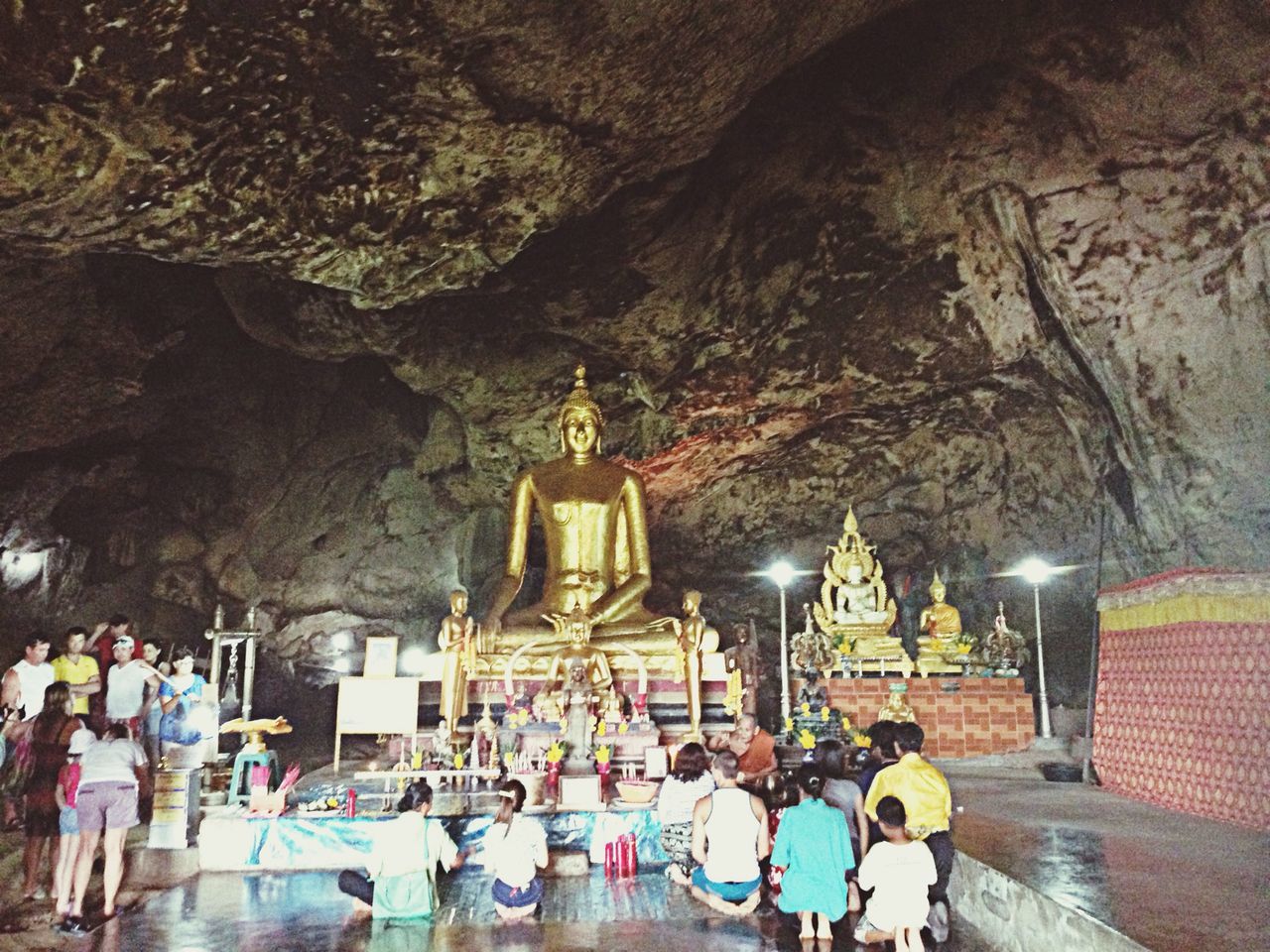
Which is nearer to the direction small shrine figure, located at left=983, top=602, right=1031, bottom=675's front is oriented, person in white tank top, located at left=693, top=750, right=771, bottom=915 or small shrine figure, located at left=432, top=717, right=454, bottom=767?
the person in white tank top

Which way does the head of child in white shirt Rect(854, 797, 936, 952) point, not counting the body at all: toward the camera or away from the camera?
away from the camera

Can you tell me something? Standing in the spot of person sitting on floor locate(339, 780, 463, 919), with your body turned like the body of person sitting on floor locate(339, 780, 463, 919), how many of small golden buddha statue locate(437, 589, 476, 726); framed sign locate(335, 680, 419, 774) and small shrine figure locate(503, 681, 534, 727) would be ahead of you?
3

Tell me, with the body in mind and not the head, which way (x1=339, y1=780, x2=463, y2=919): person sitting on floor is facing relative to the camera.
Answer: away from the camera

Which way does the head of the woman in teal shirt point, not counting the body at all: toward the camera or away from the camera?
away from the camera

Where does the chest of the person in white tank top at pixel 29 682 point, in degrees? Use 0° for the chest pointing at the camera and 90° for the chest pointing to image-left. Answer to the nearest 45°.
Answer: approximately 315°

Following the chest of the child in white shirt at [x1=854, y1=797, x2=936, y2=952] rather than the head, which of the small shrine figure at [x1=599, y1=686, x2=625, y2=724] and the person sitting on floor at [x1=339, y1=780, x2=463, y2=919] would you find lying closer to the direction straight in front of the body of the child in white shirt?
the small shrine figure

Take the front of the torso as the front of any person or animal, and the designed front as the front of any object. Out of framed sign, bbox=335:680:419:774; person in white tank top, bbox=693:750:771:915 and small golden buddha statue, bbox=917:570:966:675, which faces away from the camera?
the person in white tank top

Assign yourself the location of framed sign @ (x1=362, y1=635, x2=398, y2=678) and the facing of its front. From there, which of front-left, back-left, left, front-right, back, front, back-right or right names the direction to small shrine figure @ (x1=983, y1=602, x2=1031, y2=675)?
left

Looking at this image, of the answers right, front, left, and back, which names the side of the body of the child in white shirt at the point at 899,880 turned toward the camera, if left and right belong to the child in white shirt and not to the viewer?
back

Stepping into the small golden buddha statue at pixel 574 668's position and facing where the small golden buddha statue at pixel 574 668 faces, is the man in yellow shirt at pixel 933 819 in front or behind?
in front

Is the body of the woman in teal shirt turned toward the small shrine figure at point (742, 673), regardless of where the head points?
yes

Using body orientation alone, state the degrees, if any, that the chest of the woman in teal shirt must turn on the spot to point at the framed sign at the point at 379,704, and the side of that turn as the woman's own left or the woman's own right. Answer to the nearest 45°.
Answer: approximately 45° to the woman's own left

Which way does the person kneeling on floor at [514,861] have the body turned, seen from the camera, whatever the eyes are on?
away from the camera

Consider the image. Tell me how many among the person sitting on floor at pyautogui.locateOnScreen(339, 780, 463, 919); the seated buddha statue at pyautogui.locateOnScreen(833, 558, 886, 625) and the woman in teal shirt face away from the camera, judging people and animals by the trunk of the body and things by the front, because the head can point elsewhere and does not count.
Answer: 2

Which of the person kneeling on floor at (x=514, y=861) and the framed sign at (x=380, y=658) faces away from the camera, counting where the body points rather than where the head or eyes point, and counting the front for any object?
the person kneeling on floor
